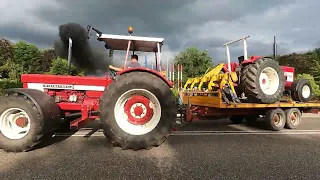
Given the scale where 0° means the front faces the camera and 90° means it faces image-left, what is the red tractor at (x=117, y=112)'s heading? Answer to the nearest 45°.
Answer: approximately 90°

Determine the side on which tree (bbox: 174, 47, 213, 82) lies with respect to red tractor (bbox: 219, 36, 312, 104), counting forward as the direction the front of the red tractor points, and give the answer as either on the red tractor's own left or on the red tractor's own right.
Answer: on the red tractor's own left

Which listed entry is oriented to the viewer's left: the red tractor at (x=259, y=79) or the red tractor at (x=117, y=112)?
the red tractor at (x=117, y=112)

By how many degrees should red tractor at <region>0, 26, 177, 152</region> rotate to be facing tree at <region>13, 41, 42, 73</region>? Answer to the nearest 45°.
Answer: approximately 90° to its right

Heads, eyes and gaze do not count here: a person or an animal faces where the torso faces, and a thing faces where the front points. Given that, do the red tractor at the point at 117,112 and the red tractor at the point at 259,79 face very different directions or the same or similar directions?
very different directions

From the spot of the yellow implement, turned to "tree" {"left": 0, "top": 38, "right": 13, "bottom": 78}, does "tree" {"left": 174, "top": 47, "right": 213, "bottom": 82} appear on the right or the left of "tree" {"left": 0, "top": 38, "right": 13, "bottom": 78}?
right

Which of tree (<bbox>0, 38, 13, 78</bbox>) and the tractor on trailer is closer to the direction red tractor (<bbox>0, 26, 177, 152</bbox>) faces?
the tree

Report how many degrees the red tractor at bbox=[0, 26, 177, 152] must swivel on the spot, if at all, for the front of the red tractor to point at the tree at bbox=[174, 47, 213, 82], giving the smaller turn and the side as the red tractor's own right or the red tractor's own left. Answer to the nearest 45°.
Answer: approximately 135° to the red tractor's own right

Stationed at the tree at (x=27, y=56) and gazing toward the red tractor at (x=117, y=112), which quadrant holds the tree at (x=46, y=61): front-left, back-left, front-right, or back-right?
front-left

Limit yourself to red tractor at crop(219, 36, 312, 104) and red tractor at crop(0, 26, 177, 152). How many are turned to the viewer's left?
1

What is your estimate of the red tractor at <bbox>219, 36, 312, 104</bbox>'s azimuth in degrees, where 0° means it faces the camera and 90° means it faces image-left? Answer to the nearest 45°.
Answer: approximately 225°
